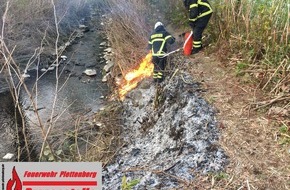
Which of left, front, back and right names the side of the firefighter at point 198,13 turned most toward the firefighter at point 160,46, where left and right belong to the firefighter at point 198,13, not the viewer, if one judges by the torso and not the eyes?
front

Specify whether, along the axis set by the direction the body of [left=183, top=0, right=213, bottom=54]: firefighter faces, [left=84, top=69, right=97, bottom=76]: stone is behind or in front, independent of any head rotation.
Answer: in front

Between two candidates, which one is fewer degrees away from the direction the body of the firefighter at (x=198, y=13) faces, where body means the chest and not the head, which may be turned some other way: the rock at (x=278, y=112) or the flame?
the flame

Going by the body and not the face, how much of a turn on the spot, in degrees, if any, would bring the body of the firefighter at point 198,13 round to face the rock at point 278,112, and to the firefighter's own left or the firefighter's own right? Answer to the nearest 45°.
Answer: approximately 90° to the firefighter's own left

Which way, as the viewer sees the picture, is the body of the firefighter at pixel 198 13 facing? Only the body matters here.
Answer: to the viewer's left

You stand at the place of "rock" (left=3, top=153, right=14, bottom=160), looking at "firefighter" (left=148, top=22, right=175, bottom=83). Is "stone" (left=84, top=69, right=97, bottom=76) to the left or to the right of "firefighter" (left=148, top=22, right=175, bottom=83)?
left

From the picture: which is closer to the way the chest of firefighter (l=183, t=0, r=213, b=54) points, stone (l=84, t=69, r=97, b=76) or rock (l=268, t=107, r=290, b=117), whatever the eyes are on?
the stone

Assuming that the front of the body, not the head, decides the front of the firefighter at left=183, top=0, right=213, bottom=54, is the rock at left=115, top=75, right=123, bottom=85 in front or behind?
in front

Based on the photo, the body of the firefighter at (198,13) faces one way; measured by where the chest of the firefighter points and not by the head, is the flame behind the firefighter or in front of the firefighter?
in front

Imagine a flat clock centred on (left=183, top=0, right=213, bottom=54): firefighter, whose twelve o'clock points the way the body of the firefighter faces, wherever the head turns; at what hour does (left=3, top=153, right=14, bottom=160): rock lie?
The rock is roughly at 11 o'clock from the firefighter.
